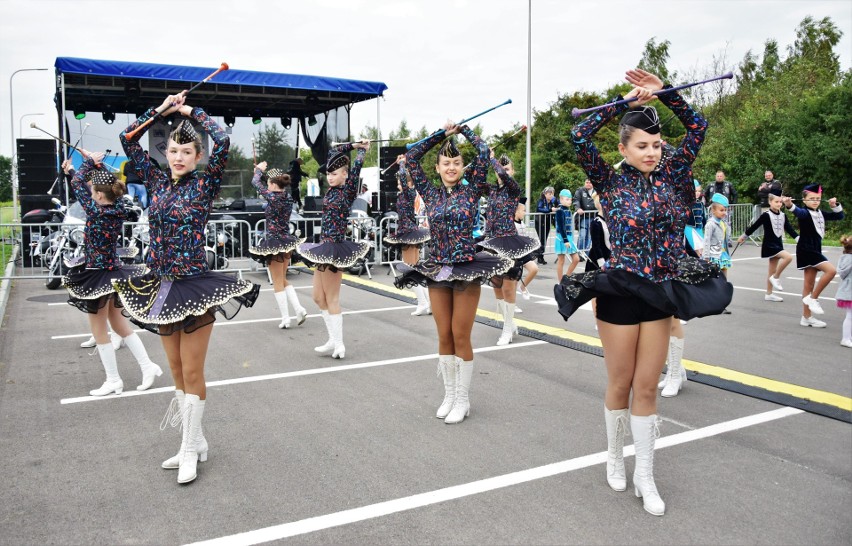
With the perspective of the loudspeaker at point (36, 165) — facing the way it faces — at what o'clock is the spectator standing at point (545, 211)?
The spectator standing is roughly at 10 o'clock from the loudspeaker.

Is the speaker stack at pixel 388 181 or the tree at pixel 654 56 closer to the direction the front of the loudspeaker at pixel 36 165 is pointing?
the speaker stack

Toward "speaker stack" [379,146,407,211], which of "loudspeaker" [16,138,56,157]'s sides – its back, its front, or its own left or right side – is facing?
left

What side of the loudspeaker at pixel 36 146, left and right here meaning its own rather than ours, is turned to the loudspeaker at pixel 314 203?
left

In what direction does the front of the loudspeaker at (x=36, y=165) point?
toward the camera

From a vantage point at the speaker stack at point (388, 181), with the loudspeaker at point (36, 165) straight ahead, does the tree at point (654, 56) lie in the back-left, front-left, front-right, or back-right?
back-right

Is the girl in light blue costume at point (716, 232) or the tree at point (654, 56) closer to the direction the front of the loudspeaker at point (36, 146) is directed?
the girl in light blue costume

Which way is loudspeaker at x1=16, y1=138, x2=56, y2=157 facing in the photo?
toward the camera

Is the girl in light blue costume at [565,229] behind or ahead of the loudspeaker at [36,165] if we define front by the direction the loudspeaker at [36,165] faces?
ahead

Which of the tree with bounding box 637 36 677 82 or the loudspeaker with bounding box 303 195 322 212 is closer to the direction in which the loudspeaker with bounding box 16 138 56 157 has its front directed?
the loudspeaker
